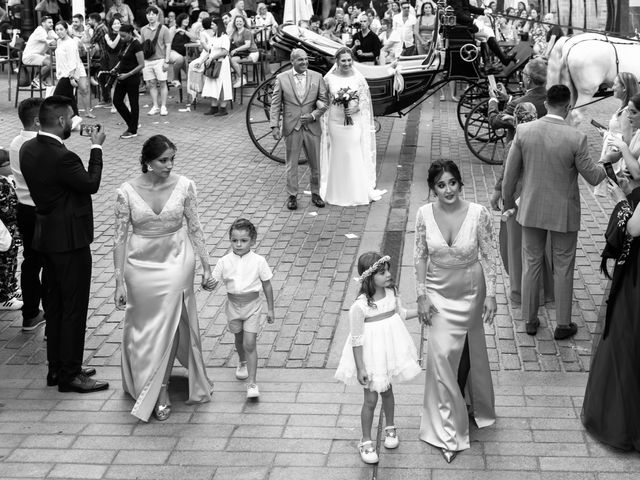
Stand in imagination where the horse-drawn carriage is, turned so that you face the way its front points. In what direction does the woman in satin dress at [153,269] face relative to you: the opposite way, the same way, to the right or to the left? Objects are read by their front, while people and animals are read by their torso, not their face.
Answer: to the right

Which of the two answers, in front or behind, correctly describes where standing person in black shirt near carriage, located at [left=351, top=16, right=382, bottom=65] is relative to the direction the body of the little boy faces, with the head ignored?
behind

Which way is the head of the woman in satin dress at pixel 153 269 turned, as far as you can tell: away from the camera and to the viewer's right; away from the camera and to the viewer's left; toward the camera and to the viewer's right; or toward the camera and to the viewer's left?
toward the camera and to the viewer's right

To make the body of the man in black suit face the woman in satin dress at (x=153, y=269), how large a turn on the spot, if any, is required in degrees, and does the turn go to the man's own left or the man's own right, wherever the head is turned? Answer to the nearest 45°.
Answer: approximately 45° to the man's own right

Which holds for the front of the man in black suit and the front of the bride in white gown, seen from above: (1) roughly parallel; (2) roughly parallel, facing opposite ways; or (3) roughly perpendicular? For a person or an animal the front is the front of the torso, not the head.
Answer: roughly perpendicular

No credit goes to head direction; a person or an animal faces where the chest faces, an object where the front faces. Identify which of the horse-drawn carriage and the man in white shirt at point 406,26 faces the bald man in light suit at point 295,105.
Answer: the man in white shirt

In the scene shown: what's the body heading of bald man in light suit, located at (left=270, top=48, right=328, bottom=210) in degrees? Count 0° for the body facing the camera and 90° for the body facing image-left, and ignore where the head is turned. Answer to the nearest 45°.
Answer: approximately 0°

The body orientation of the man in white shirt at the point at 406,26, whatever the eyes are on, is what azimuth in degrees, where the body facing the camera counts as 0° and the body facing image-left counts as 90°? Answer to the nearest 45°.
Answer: approximately 0°
